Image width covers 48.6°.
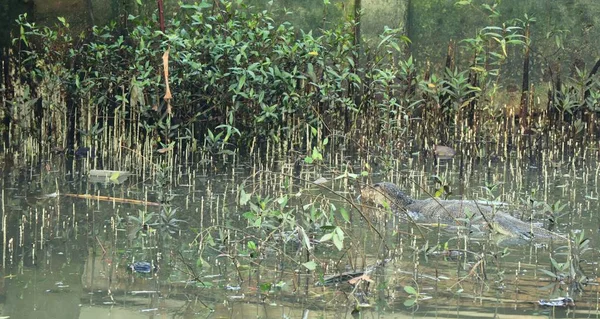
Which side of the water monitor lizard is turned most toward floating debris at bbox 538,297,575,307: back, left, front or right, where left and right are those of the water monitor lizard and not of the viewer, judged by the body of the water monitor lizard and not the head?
left

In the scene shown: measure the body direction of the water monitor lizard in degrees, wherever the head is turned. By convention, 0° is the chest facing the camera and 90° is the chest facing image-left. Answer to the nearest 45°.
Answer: approximately 90°
